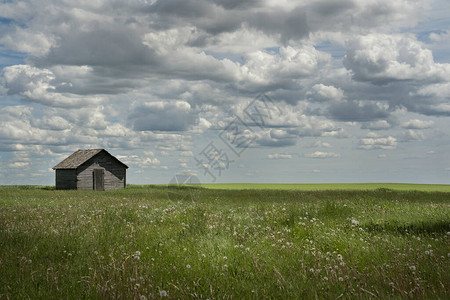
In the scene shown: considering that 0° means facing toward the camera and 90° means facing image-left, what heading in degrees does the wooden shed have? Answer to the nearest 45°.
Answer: approximately 315°
